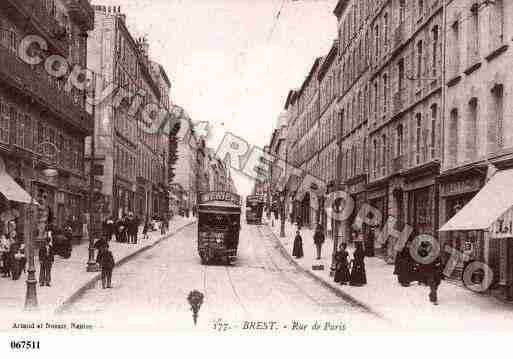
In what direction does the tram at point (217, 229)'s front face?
toward the camera

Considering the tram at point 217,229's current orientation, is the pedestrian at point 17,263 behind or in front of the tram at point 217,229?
in front
